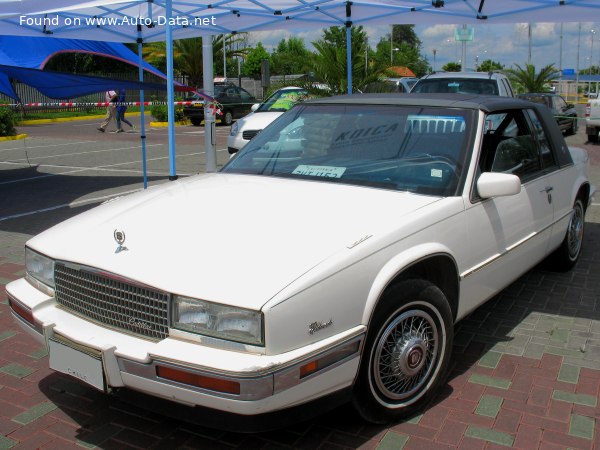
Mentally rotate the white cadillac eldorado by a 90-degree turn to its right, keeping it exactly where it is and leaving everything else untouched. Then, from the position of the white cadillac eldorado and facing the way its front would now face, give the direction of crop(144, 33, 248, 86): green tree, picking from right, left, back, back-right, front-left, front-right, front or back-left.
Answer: front-right

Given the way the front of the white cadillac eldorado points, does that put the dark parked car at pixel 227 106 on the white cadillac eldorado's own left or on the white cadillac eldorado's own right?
on the white cadillac eldorado's own right

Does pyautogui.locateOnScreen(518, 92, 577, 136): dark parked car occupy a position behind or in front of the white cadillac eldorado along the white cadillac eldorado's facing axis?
behind

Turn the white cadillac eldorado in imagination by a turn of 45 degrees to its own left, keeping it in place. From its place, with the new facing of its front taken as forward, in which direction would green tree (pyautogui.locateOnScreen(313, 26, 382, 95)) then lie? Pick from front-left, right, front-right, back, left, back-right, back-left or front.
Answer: back

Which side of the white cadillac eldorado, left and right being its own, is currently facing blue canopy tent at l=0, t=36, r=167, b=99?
right

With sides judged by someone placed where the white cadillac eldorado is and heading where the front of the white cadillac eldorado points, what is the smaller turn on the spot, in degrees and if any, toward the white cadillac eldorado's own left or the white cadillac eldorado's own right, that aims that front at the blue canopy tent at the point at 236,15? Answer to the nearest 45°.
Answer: approximately 135° to the white cadillac eldorado's own right

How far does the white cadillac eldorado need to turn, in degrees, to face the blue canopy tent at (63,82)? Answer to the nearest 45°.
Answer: approximately 90° to its right

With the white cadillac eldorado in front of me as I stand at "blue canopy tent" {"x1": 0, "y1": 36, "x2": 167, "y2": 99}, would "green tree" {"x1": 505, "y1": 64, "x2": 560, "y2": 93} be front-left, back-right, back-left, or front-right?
back-left

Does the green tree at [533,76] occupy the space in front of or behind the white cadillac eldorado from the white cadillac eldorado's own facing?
behind

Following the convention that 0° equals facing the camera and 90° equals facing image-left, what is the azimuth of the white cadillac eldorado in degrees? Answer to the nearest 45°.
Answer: approximately 45°
